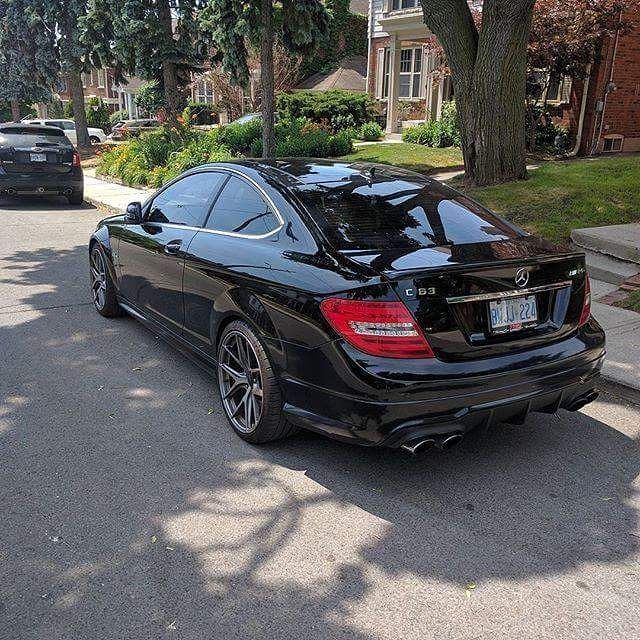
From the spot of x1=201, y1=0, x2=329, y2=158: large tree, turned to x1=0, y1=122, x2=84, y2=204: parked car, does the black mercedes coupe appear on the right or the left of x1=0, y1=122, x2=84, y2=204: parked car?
left

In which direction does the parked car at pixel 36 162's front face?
away from the camera

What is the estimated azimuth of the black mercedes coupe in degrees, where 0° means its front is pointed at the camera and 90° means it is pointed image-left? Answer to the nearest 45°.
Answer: approximately 135°

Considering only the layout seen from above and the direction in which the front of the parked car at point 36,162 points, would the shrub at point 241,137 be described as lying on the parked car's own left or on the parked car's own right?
on the parked car's own right

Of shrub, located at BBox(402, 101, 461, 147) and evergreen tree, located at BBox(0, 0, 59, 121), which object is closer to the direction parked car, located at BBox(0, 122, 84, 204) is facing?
the evergreen tree

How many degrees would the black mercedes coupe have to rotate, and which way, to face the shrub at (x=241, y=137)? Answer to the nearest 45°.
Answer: approximately 45° to its right

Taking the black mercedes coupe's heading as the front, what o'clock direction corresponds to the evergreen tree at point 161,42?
The evergreen tree is roughly at 1 o'clock from the black mercedes coupe.

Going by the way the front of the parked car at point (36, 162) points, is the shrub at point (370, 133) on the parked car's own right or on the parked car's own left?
on the parked car's own right

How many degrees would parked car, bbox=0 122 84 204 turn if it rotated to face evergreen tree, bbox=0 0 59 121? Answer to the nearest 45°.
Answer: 0° — it already faces it

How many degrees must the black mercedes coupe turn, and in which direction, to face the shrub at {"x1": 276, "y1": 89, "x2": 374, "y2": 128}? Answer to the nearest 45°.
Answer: approximately 45° to its right
